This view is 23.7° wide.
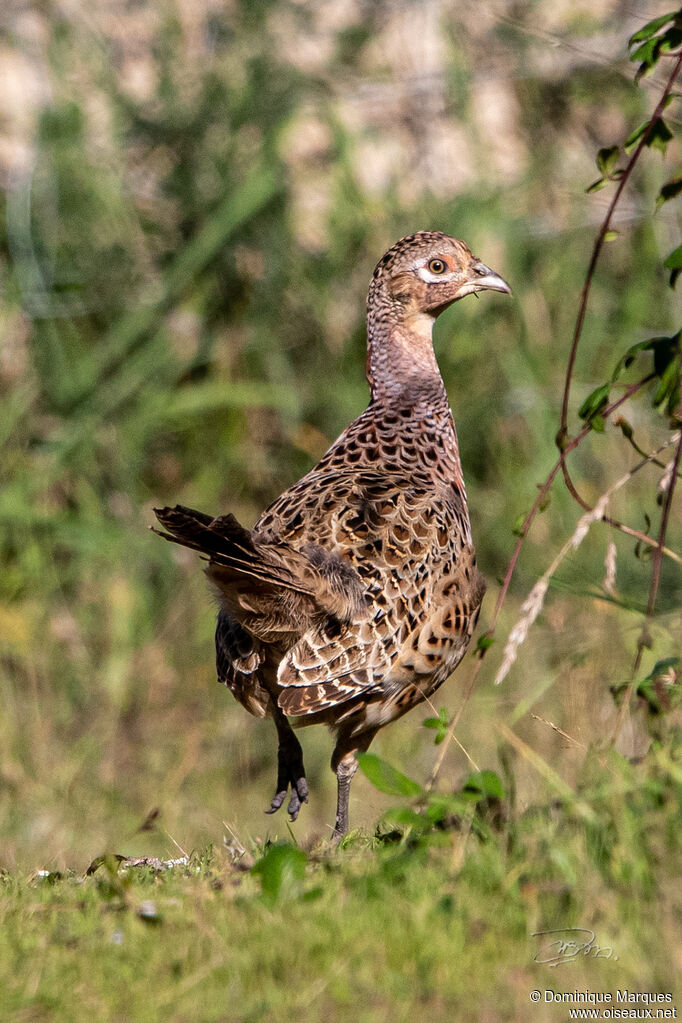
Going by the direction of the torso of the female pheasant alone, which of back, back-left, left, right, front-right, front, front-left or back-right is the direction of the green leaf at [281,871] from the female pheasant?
back-right

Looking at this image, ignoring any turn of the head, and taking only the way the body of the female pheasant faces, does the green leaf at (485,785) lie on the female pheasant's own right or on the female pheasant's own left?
on the female pheasant's own right

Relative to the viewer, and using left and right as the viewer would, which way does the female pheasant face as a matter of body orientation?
facing away from the viewer and to the right of the viewer

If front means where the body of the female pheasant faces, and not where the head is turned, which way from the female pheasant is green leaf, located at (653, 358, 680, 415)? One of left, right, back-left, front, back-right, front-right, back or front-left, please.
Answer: right

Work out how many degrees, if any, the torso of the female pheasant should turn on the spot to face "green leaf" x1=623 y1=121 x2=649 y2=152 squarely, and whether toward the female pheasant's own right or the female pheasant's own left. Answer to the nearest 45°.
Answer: approximately 90° to the female pheasant's own right

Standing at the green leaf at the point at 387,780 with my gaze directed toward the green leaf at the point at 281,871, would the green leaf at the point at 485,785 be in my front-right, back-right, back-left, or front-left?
back-left
